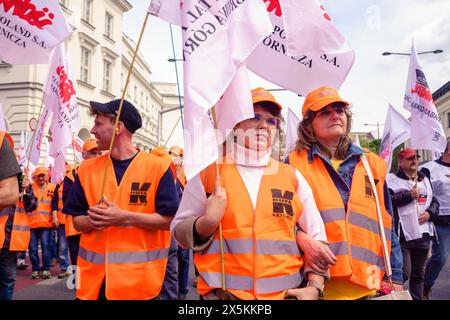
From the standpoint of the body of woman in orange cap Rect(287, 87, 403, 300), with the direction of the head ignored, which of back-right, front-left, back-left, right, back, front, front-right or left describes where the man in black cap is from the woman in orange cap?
right

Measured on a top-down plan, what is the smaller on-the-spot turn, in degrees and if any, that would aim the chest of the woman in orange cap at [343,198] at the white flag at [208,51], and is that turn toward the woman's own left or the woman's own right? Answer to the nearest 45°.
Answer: approximately 45° to the woman's own right

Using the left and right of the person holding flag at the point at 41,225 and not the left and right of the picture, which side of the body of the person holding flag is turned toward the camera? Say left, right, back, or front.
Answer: front

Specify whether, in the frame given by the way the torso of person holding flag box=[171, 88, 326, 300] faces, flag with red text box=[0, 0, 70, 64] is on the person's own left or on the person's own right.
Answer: on the person's own right

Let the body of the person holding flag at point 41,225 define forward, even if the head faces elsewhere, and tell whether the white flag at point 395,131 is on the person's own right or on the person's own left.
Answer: on the person's own left

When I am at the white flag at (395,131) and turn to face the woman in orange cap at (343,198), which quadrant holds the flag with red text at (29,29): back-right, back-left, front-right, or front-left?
front-right

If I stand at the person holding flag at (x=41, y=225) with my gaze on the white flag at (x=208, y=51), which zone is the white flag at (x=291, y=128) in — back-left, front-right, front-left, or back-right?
front-left

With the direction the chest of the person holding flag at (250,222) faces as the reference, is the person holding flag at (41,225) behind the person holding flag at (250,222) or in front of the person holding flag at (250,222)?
behind

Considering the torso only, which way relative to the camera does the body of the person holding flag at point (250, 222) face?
toward the camera

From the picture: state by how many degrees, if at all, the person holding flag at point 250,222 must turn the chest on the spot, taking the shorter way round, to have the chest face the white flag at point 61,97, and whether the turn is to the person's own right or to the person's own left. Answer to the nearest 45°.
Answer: approximately 135° to the person's own right

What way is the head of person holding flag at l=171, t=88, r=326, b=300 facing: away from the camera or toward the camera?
toward the camera

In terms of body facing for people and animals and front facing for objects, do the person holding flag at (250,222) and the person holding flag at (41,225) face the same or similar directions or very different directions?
same or similar directions

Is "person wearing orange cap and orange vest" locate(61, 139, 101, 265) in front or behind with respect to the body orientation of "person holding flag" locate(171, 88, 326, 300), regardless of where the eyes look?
behind
